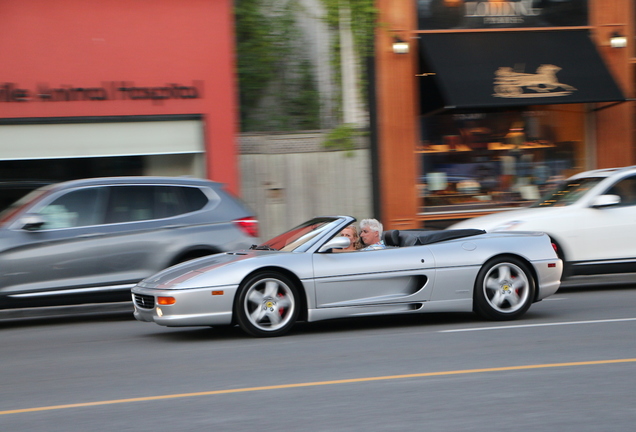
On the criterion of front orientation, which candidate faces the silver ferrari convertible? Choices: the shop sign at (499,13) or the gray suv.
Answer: the shop sign

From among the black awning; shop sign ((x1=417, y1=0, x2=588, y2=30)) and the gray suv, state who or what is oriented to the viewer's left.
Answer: the gray suv

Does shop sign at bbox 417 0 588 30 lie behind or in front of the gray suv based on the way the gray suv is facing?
behind

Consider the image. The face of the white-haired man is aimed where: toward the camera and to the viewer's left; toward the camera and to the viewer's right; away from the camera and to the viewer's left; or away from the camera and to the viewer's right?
toward the camera and to the viewer's left

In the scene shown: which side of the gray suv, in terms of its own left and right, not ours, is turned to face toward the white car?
back

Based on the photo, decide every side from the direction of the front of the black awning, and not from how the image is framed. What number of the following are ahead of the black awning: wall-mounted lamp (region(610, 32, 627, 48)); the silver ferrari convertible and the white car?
2

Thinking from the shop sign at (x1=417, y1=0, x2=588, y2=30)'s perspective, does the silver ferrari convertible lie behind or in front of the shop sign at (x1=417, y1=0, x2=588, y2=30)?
in front

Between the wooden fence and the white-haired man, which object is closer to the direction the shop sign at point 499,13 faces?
the white-haired man

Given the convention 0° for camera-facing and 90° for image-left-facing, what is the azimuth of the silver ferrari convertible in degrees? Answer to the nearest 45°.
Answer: approximately 90°

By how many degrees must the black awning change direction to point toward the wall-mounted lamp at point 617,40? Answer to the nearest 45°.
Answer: approximately 135° to its left

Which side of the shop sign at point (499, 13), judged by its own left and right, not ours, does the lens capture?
front

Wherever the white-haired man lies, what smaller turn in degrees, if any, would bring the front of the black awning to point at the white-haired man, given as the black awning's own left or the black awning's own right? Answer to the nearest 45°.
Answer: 0° — it already faces them

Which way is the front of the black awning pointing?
toward the camera

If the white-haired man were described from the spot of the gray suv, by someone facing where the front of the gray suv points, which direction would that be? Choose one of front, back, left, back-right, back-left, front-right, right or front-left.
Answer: back-left

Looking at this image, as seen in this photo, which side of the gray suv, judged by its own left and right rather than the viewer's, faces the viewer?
left
